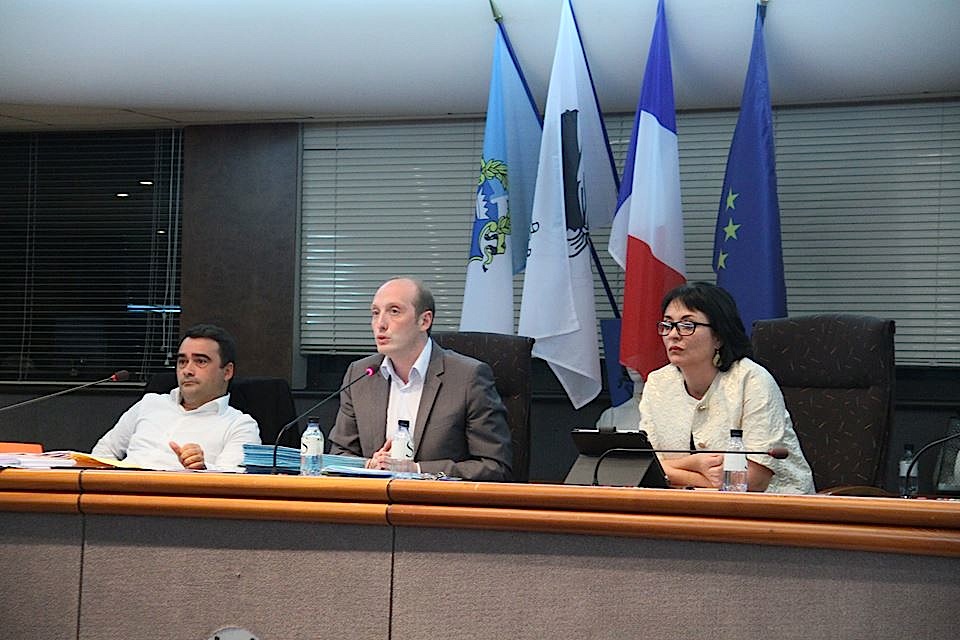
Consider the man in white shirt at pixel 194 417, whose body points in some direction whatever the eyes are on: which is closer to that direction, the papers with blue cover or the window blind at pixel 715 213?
the papers with blue cover

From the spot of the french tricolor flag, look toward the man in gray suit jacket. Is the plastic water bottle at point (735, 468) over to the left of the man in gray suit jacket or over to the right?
left

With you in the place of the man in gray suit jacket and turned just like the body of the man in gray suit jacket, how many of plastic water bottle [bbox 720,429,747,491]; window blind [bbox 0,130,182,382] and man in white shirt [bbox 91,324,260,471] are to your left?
1

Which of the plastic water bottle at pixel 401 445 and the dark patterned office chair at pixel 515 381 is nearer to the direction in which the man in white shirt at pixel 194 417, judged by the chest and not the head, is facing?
the plastic water bottle

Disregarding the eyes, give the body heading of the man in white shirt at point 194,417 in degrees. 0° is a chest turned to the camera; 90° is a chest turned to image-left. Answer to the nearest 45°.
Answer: approximately 45°

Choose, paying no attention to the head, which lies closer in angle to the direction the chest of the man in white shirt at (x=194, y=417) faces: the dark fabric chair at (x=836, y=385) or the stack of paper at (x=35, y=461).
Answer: the stack of paper

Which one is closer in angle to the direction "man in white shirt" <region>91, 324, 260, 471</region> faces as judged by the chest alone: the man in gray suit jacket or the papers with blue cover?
the papers with blue cover

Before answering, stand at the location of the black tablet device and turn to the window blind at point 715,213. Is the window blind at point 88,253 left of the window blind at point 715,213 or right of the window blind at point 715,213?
left
